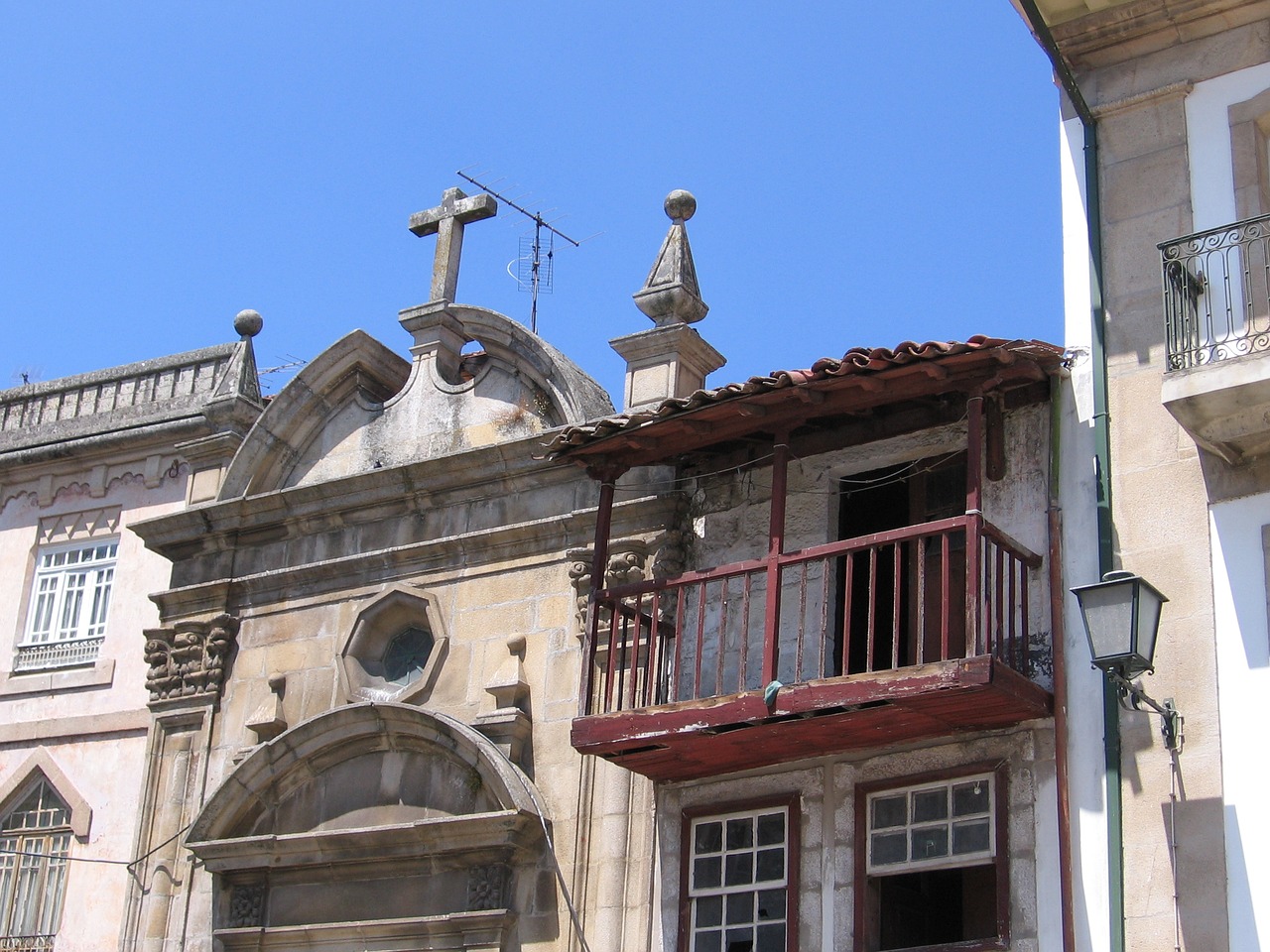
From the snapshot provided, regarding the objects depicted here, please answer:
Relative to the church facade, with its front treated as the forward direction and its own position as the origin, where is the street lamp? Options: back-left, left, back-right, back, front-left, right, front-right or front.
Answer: left

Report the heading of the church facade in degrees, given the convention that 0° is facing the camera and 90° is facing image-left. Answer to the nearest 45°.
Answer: approximately 45°
